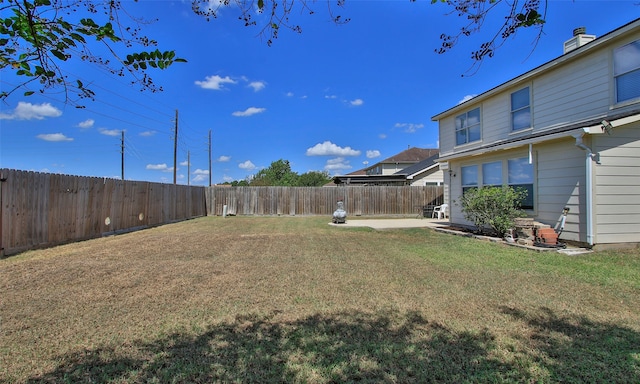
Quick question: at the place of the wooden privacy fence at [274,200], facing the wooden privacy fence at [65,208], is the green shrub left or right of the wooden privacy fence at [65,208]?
left

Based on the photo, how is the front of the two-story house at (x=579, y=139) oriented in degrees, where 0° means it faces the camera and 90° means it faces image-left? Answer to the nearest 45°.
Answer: approximately 225°

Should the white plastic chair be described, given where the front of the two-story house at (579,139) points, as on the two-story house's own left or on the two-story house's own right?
on the two-story house's own left

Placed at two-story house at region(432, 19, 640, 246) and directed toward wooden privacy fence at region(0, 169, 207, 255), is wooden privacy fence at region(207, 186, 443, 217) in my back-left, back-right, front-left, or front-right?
front-right

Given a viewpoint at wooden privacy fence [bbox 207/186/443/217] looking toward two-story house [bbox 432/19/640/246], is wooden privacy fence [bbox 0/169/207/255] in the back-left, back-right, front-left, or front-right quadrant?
front-right

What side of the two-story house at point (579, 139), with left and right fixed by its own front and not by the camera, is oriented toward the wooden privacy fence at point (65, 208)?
back

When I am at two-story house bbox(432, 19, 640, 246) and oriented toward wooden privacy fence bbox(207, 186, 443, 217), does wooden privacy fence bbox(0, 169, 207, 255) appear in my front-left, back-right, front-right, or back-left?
front-left

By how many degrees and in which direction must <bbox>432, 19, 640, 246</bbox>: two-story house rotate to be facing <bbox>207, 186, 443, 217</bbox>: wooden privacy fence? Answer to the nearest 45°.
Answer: approximately 135° to its left
